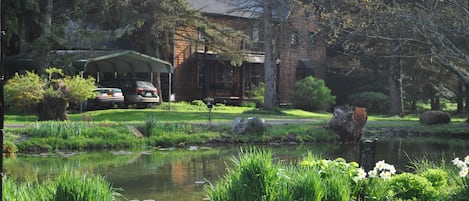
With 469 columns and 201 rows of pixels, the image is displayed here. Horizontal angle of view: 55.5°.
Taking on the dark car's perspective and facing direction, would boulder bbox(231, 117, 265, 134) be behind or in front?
behind

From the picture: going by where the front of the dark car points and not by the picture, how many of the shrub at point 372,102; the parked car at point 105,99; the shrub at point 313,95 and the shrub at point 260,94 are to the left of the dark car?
1

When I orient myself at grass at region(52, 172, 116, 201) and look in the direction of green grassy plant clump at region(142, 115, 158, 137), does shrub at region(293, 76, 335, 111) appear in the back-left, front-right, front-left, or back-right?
front-right

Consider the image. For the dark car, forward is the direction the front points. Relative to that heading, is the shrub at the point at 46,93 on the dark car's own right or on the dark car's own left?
on the dark car's own left

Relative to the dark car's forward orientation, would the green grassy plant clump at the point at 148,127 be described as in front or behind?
behind

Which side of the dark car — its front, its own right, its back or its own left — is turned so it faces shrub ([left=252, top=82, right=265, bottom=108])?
right
